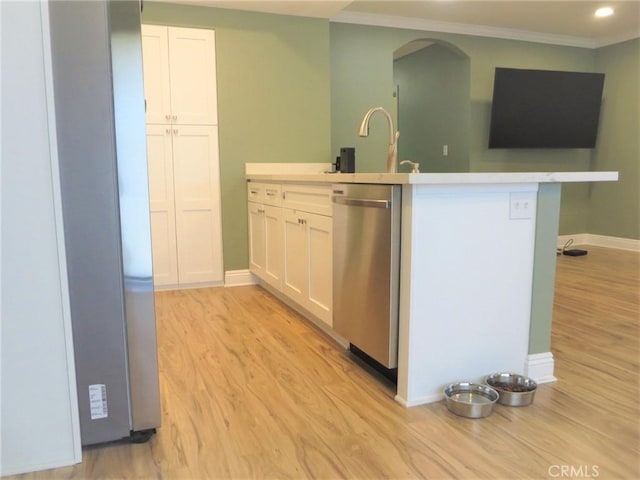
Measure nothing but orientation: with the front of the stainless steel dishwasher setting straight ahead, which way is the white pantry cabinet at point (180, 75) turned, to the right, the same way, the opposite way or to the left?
to the left

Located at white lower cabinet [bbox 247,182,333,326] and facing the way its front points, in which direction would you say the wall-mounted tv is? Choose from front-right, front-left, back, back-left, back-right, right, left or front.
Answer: back

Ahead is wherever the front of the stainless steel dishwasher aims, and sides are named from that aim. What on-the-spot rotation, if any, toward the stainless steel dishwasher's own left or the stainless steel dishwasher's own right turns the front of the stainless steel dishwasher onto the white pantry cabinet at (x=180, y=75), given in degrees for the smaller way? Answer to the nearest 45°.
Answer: approximately 90° to the stainless steel dishwasher's own right

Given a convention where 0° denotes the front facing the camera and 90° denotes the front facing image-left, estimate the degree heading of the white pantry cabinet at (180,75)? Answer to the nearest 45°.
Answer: approximately 0°

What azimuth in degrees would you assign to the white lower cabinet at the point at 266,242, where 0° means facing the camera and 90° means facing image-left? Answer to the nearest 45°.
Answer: approximately 45°

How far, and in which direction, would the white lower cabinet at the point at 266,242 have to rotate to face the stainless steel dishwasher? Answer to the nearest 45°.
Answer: approximately 45° to its left

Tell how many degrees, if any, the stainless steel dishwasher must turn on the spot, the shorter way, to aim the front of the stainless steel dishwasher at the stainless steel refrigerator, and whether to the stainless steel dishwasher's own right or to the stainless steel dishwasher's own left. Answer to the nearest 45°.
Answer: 0° — it already faces it

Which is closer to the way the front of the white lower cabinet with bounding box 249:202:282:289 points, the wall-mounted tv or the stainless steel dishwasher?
the stainless steel dishwasher

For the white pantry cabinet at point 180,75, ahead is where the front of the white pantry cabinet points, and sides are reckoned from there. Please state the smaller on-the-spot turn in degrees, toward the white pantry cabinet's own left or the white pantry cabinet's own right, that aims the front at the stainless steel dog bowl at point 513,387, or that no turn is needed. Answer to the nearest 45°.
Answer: approximately 45° to the white pantry cabinet's own left

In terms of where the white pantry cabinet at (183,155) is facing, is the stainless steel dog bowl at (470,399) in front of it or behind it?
in front

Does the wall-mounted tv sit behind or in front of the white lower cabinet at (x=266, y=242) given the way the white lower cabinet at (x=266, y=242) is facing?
behind

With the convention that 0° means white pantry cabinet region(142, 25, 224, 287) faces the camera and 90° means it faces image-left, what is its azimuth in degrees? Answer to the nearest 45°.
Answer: approximately 0°
